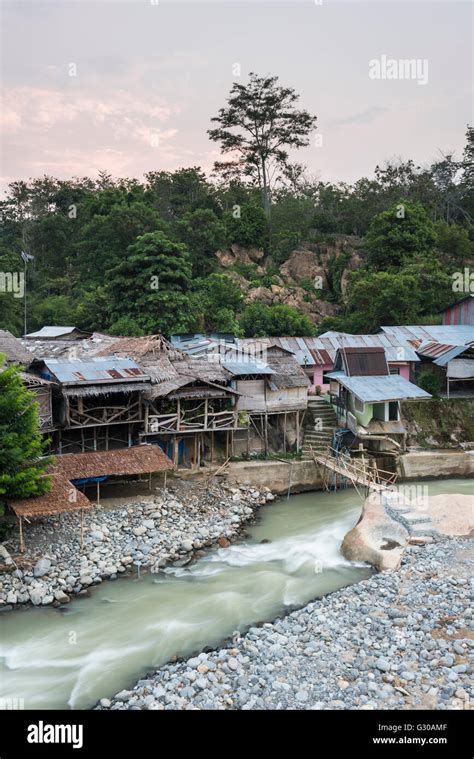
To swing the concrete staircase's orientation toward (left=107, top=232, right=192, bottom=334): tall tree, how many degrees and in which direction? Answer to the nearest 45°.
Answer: approximately 135° to its right

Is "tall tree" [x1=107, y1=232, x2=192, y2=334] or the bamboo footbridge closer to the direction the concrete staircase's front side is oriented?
the bamboo footbridge

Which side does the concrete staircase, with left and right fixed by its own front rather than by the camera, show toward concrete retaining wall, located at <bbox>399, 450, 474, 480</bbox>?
left

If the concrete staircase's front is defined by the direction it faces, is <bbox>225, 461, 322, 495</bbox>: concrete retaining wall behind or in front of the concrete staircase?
in front

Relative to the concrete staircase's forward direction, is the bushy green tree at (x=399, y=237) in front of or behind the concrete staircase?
behind

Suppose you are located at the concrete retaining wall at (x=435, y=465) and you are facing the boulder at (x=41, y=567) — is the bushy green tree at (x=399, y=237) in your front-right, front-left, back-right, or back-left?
back-right

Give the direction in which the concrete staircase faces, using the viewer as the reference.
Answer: facing the viewer

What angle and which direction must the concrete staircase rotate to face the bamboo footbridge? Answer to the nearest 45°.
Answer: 0° — it already faces it

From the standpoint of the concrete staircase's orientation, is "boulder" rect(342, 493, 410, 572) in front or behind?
in front
